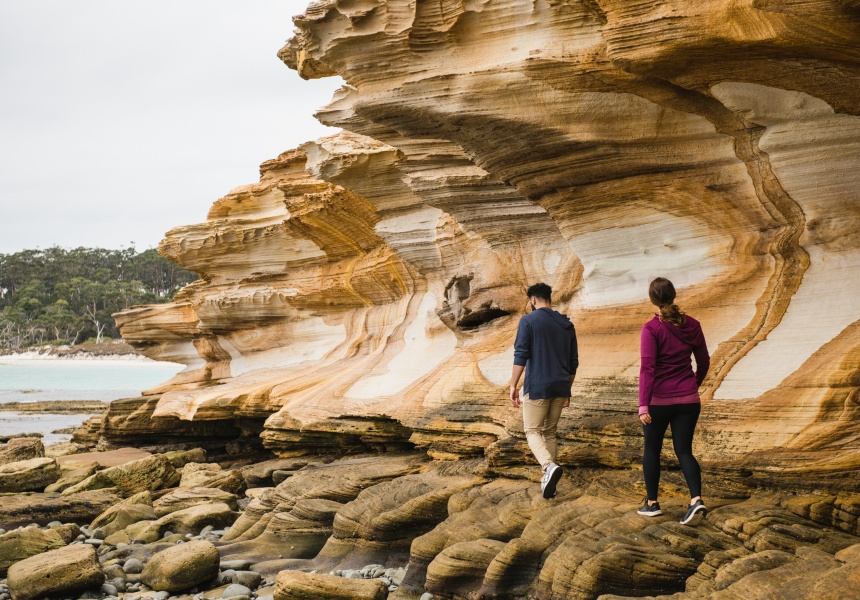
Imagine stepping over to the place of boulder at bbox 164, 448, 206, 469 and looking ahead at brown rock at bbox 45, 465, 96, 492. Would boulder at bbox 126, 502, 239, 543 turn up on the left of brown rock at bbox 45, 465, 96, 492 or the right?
left

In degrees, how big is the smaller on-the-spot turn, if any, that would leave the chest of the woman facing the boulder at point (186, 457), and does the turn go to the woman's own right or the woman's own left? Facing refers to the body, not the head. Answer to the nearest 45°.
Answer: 0° — they already face it

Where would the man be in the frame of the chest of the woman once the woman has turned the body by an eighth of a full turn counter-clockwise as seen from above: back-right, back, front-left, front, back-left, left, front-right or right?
front-right

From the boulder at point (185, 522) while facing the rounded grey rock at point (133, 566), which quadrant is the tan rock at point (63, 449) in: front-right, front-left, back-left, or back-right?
back-right

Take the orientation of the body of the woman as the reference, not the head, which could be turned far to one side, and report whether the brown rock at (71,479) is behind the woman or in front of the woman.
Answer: in front

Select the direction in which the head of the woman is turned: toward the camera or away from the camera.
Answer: away from the camera

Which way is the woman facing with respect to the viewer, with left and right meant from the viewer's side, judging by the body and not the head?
facing away from the viewer and to the left of the viewer
